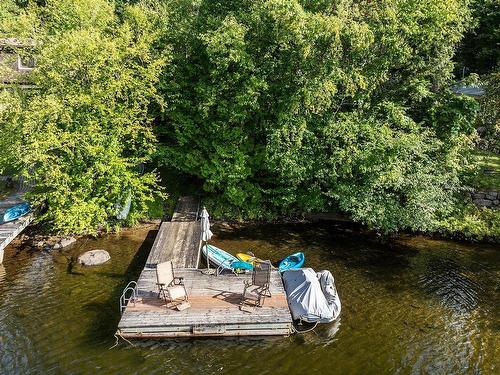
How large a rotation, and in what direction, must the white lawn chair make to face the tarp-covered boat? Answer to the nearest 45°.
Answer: approximately 45° to its left

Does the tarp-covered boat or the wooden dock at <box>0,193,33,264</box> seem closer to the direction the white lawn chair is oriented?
the tarp-covered boat

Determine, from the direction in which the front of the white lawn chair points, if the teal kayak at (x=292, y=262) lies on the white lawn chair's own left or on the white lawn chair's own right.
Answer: on the white lawn chair's own left

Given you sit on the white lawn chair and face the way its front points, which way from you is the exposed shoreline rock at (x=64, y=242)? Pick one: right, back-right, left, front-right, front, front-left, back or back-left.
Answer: back

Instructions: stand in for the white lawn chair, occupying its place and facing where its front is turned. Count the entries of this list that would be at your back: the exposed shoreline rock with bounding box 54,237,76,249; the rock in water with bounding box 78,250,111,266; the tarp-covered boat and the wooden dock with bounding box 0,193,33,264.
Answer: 3

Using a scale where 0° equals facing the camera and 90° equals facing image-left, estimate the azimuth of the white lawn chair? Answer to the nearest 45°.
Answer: approximately 315°

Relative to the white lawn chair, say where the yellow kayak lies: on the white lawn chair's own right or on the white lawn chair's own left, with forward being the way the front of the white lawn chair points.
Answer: on the white lawn chair's own left

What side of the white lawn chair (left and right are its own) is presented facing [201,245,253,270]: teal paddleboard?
left
